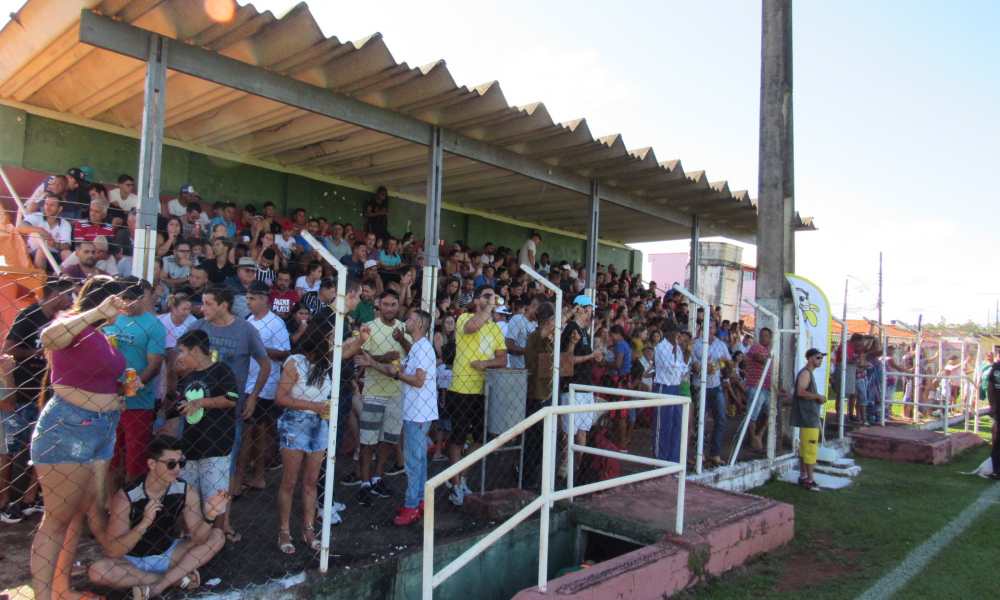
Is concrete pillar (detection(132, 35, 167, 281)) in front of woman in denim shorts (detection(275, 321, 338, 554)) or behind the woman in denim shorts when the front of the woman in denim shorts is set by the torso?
behind

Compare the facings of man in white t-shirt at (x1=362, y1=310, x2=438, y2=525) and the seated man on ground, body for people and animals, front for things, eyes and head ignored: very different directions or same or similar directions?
very different directions

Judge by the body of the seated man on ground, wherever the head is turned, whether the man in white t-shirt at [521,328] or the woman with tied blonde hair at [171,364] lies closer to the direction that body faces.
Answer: the man in white t-shirt

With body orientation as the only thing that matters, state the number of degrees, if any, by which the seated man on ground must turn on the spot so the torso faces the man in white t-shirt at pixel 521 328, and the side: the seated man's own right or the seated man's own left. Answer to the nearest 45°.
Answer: approximately 90° to the seated man's own left

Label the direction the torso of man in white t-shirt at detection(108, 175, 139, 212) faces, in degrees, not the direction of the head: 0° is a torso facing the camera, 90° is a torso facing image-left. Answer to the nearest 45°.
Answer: approximately 315°

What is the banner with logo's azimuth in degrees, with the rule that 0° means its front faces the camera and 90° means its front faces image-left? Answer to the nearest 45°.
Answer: approximately 0°

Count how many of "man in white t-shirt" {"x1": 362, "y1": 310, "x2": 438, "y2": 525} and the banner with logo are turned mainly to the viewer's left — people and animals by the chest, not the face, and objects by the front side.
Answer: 1

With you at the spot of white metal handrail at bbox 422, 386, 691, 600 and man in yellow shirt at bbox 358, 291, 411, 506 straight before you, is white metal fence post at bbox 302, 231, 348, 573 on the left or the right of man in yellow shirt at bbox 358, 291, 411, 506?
left

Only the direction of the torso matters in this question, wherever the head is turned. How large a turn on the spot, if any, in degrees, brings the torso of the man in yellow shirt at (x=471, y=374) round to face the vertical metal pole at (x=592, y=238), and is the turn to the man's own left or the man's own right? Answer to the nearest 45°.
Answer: approximately 135° to the man's own left
